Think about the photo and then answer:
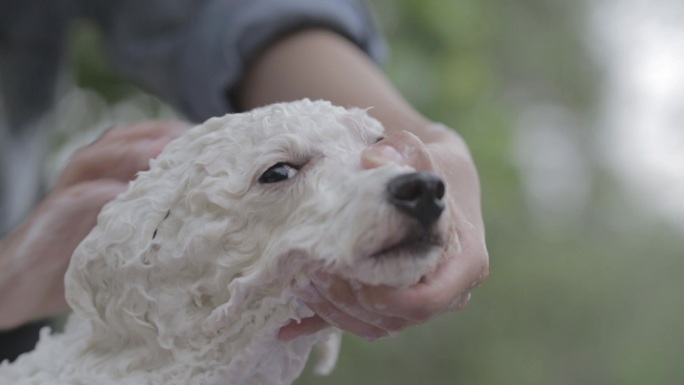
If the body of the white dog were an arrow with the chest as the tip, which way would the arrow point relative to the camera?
to the viewer's right
